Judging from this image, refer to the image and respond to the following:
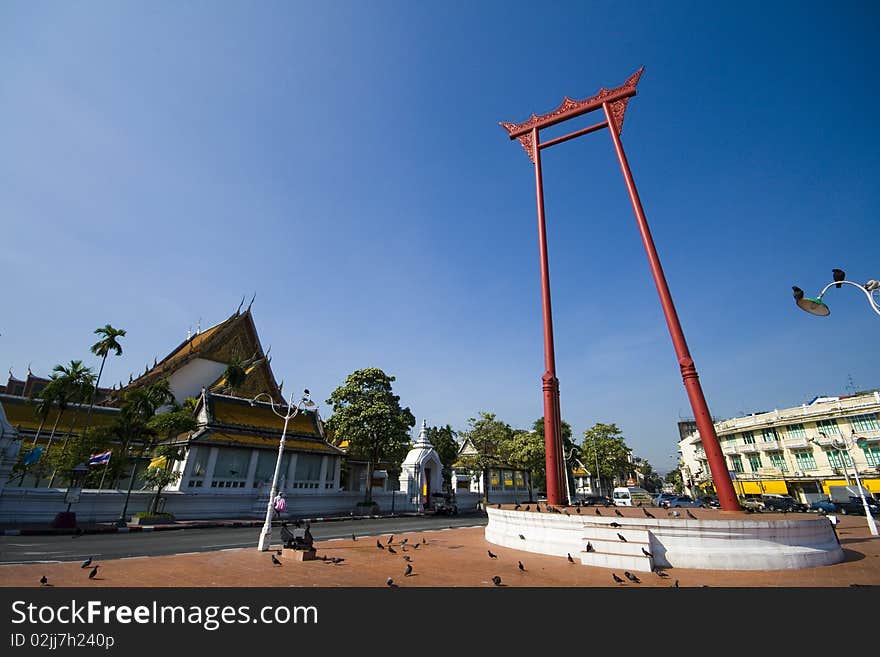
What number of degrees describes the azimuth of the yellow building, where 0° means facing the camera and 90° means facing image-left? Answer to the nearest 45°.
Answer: approximately 45°

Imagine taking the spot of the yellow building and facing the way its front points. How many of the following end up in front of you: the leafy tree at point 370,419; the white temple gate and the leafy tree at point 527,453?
3

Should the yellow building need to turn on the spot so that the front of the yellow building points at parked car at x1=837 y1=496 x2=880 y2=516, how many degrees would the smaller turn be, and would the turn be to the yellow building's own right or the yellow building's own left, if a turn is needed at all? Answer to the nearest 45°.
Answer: approximately 45° to the yellow building's own left

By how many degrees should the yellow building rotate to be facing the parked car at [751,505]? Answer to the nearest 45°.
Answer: approximately 45° to its left

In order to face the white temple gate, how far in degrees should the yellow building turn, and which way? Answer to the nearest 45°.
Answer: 0° — it already faces it

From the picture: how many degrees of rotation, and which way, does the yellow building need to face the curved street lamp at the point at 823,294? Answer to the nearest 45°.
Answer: approximately 45° to its left

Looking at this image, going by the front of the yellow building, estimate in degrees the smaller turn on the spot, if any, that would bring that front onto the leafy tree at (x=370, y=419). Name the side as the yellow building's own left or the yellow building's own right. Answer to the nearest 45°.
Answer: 0° — it already faces it

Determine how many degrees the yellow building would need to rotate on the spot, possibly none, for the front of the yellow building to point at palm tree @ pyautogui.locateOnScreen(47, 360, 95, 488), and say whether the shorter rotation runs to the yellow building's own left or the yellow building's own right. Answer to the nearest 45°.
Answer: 0° — it already faces it
